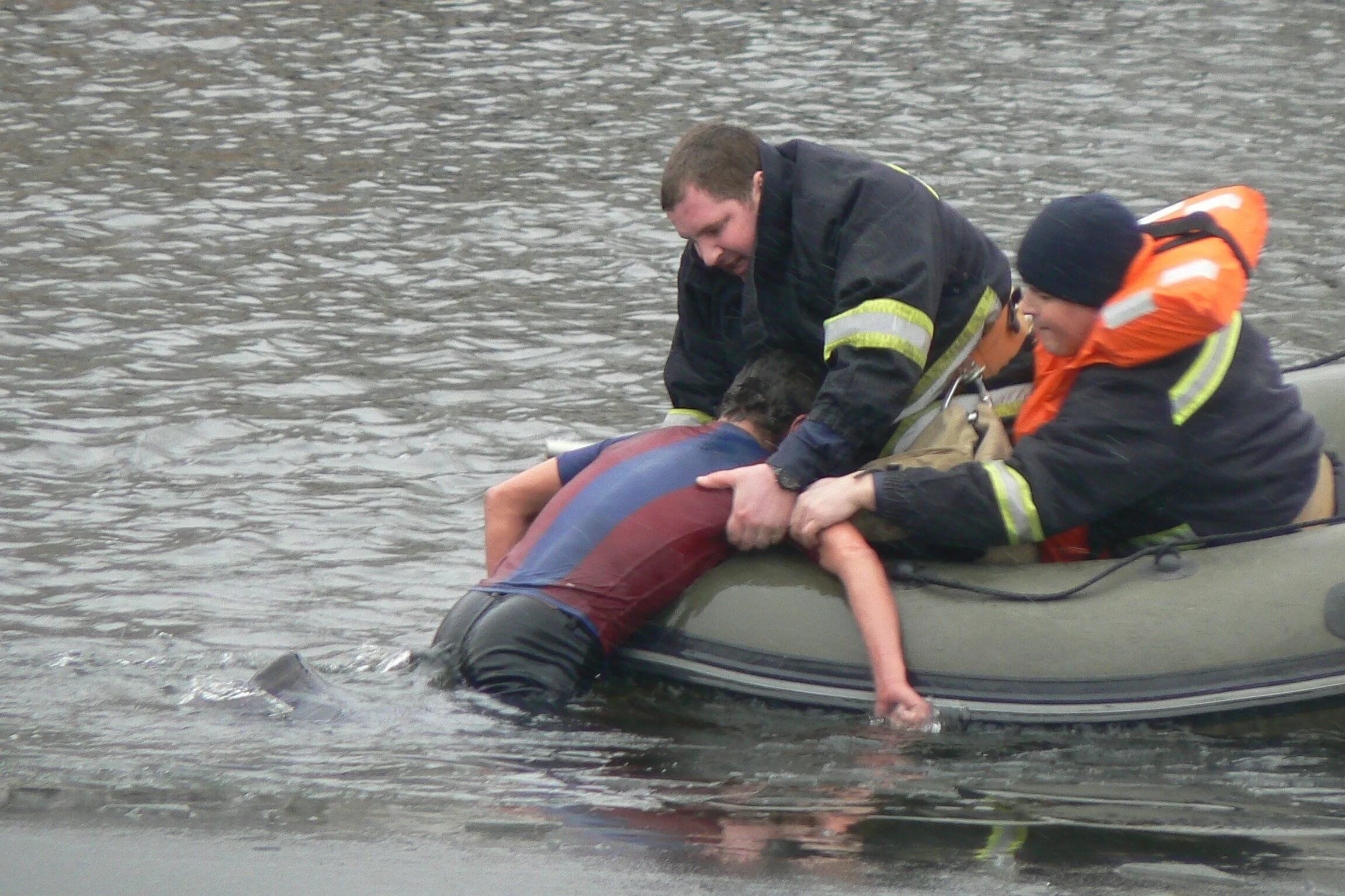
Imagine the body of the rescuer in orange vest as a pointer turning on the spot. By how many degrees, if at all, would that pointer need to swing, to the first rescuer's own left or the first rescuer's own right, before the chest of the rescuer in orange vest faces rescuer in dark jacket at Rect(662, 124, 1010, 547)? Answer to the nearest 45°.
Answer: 0° — they already face them

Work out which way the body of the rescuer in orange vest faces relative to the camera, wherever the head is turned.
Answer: to the viewer's left
